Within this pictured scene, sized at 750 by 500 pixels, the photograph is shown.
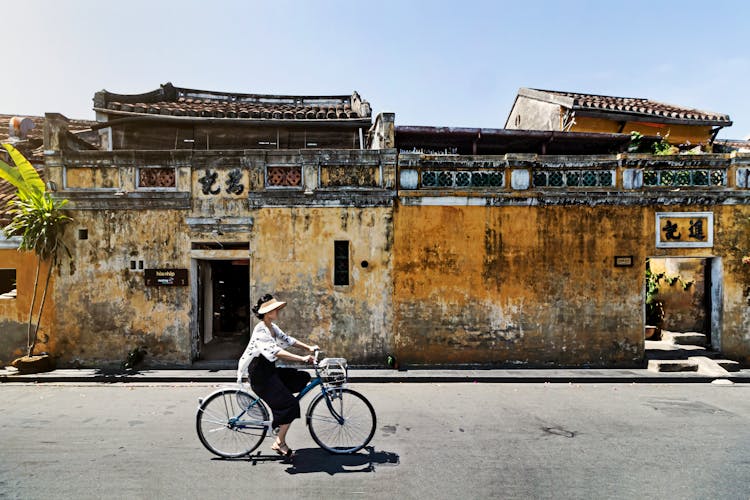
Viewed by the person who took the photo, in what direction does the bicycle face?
facing to the right of the viewer

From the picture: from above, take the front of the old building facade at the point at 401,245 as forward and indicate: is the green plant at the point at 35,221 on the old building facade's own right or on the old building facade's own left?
on the old building facade's own right

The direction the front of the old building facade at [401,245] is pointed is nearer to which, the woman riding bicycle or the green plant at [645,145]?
the woman riding bicycle

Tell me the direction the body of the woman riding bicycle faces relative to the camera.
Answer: to the viewer's right

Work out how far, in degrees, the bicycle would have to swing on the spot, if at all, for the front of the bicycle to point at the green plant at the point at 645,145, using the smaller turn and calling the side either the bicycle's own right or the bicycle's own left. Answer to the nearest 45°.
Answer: approximately 45° to the bicycle's own left

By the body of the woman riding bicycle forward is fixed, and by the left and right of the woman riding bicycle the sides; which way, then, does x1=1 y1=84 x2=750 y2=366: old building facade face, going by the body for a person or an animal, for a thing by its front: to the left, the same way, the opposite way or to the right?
to the right

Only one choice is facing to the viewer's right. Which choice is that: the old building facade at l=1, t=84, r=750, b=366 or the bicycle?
the bicycle

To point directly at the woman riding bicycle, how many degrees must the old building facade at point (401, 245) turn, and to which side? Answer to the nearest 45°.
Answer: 0° — it already faces them

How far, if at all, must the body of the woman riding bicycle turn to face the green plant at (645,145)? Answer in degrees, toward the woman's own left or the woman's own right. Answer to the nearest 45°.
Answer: approximately 45° to the woman's own left

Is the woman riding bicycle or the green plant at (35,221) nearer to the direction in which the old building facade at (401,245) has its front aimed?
the woman riding bicycle
